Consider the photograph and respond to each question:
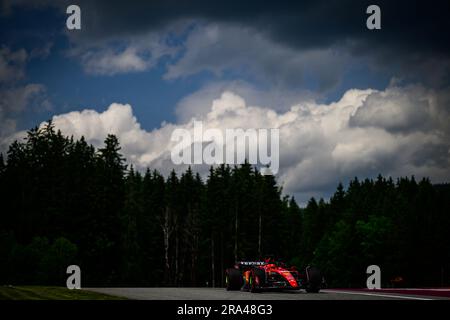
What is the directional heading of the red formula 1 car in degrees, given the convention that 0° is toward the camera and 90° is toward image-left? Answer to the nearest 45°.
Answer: approximately 315°
